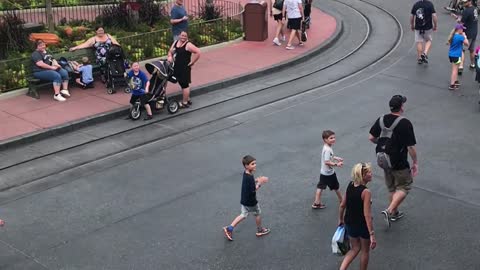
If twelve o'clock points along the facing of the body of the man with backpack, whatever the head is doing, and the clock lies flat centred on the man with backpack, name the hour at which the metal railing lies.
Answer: The metal railing is roughly at 9 o'clock from the man with backpack.

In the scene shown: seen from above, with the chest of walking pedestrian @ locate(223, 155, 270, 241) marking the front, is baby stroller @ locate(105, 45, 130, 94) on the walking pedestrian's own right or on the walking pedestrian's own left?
on the walking pedestrian's own left

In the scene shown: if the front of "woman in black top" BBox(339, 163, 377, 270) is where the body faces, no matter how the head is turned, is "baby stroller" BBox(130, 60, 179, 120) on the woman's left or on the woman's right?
on the woman's left

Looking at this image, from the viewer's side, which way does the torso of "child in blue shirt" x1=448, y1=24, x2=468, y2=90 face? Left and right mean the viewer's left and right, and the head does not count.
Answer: facing away from the viewer and to the right of the viewer

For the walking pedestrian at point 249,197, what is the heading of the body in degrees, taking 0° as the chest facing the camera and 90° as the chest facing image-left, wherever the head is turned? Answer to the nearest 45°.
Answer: approximately 270°

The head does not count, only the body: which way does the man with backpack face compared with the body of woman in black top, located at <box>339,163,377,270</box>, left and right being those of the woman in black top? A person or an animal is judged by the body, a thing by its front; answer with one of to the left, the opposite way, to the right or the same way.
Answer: the same way

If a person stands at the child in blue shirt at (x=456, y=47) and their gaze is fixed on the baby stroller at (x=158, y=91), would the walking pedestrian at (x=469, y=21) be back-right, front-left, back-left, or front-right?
back-right

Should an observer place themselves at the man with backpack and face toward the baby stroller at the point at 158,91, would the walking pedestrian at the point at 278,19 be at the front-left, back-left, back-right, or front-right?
front-right

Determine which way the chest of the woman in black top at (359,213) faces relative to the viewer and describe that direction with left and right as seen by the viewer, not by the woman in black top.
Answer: facing away from the viewer and to the right of the viewer

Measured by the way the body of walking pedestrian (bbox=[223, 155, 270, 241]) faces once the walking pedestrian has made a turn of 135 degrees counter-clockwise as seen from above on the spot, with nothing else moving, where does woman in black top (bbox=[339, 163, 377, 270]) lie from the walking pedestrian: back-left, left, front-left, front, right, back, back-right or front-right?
back
